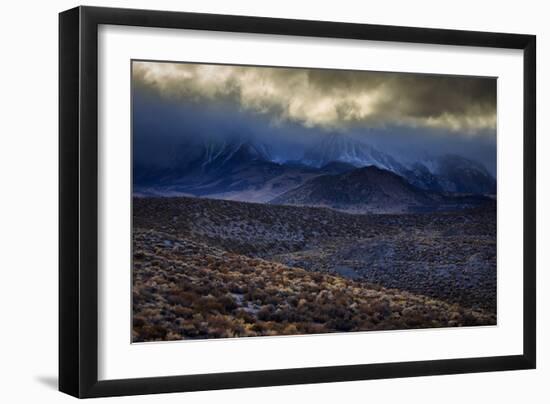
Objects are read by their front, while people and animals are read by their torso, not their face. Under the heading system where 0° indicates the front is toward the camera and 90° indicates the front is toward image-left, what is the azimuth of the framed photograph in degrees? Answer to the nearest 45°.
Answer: approximately 315°
